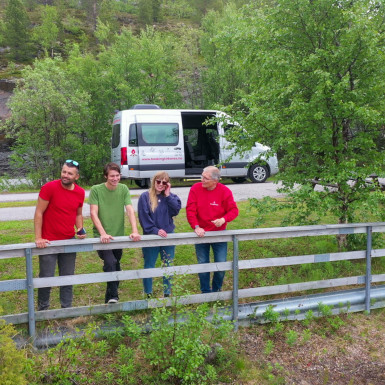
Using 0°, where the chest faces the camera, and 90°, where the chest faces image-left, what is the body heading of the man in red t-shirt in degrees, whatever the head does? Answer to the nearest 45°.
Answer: approximately 0°

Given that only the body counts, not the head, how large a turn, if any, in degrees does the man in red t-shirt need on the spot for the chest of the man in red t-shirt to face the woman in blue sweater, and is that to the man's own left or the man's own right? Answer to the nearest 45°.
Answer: approximately 90° to the man's own left

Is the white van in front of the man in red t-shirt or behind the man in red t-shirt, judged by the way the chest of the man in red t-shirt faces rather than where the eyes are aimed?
behind

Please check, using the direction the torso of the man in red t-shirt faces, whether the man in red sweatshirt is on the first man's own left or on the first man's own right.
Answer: on the first man's own left

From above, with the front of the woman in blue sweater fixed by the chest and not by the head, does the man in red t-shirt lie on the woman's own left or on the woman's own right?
on the woman's own right
